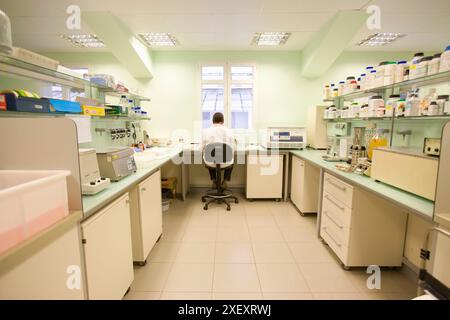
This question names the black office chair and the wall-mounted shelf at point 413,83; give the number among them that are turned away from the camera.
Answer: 1

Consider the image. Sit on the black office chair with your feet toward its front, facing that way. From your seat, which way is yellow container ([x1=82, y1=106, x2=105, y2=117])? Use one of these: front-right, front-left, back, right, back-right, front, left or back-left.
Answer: back-left

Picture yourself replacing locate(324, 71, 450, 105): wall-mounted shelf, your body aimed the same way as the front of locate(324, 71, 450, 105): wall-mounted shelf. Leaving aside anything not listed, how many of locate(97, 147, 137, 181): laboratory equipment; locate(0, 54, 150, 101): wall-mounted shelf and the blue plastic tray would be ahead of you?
3

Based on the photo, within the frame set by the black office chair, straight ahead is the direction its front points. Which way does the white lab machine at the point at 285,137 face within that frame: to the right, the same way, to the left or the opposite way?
the opposite way

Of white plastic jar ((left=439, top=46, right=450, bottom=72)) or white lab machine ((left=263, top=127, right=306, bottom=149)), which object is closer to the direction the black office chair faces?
the white lab machine

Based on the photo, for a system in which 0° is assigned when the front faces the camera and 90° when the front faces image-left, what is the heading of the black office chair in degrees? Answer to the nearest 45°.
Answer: approximately 180°

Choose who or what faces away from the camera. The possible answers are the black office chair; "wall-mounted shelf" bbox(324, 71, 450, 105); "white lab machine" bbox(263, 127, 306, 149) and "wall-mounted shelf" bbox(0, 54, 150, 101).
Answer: the black office chair

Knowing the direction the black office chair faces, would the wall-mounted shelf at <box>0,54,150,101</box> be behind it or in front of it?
behind

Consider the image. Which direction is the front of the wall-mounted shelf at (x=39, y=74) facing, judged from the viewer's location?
facing the viewer and to the right of the viewer

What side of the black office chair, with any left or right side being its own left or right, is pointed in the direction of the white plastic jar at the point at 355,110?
right

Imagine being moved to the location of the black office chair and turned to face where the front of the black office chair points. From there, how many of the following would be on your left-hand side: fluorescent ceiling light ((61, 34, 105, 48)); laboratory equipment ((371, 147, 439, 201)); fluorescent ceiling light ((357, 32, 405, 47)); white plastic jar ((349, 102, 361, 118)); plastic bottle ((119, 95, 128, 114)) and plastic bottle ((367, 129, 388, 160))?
2

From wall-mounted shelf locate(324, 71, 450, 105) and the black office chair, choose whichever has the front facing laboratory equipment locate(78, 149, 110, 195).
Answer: the wall-mounted shelf

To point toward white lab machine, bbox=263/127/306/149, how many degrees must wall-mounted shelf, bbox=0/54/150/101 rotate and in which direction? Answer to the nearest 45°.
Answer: approximately 45° to its left

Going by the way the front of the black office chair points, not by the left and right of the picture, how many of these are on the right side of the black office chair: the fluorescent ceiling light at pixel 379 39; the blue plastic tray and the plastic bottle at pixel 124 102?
1
